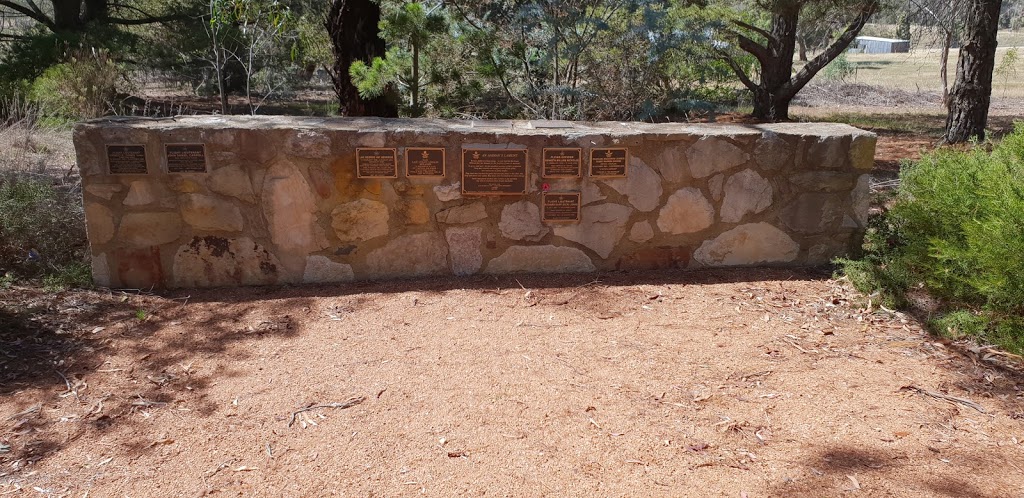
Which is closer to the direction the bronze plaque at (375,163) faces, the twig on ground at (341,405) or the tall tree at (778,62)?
the twig on ground

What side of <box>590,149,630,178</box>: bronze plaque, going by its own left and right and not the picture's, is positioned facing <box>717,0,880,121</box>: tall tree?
back

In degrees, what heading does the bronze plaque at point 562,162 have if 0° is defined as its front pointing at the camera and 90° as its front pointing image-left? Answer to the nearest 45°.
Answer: approximately 0°

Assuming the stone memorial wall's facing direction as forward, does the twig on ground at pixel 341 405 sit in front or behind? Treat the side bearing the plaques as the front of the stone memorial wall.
in front

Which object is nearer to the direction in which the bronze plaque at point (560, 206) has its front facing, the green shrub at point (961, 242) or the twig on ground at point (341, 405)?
the twig on ground

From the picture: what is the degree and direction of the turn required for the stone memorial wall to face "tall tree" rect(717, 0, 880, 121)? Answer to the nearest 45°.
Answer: approximately 135° to its left

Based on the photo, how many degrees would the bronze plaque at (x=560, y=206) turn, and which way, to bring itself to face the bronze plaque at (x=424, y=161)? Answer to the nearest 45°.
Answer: approximately 90° to its right
